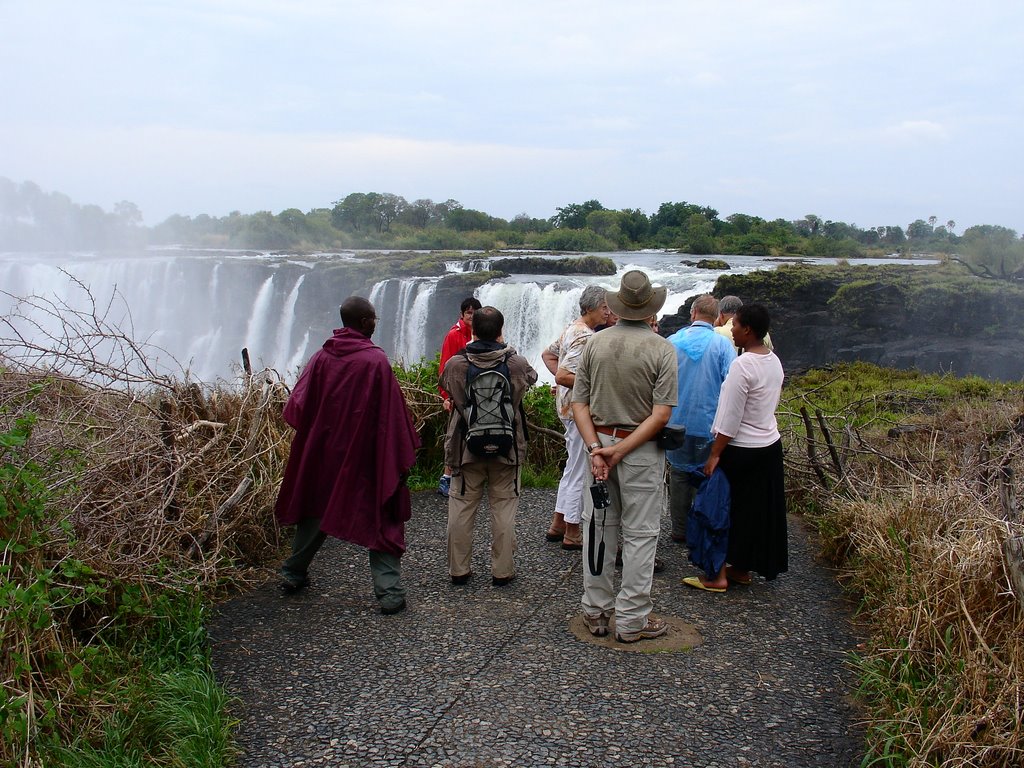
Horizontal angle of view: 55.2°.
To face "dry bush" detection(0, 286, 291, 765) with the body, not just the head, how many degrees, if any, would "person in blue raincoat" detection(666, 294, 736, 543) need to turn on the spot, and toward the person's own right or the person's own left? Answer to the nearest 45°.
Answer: approximately 135° to the person's own left

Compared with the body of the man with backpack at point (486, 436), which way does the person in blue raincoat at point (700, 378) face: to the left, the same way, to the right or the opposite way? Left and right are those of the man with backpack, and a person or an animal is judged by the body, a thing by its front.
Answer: the same way

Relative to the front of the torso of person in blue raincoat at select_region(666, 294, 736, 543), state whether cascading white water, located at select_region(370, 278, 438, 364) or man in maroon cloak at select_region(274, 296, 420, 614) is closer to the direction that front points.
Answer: the cascading white water

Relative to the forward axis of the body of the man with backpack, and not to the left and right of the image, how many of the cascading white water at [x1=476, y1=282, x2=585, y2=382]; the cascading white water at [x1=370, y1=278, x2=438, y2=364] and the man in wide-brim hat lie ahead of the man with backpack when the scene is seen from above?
2

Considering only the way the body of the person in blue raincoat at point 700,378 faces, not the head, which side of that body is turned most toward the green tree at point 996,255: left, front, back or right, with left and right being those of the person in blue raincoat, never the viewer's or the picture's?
front

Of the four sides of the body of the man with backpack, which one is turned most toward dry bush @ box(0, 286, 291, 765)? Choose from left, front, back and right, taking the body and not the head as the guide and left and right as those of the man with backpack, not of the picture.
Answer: left

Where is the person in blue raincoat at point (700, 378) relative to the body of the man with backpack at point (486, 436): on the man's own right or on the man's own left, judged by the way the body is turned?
on the man's own right

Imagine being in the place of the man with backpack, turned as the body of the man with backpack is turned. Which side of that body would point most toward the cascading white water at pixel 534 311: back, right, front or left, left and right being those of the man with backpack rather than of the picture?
front

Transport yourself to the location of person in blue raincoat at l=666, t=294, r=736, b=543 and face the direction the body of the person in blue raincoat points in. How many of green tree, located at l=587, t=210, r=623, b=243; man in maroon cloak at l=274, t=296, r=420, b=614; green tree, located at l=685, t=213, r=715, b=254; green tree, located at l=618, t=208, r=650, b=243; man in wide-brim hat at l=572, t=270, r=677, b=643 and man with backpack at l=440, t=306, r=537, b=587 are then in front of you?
3

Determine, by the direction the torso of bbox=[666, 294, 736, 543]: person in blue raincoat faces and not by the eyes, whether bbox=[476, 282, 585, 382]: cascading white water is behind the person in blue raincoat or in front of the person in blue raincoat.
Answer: in front

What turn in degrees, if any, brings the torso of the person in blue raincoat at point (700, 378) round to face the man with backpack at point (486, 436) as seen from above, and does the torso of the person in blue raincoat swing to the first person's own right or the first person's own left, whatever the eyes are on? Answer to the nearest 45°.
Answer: approximately 135° to the first person's own left

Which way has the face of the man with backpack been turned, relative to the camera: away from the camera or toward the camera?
away from the camera

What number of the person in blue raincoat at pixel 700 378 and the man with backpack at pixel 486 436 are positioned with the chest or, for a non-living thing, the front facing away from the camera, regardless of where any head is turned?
2

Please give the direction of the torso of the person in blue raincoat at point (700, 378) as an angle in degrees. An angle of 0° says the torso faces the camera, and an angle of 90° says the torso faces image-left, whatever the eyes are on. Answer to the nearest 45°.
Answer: approximately 180°

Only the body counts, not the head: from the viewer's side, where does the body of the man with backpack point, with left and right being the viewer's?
facing away from the viewer

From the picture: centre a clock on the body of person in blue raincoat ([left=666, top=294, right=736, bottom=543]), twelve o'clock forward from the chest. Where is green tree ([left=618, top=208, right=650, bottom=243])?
The green tree is roughly at 12 o'clock from the person in blue raincoat.

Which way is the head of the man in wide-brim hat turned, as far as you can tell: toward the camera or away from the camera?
away from the camera

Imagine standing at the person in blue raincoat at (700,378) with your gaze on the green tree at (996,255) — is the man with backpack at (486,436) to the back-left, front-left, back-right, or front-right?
back-left
